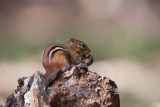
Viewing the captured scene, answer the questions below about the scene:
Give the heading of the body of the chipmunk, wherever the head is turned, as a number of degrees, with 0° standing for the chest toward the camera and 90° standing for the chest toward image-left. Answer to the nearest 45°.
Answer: approximately 270°

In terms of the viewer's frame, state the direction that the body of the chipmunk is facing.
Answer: to the viewer's right
